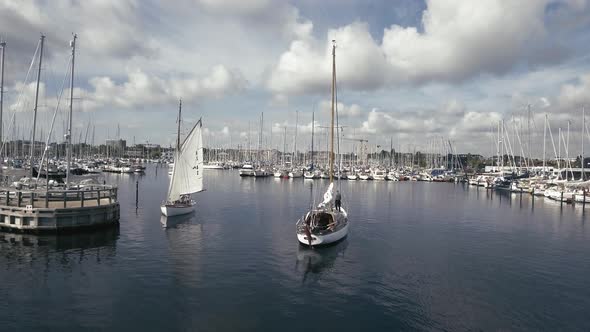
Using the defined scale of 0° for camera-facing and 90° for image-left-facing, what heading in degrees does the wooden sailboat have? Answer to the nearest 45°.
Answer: approximately 225°

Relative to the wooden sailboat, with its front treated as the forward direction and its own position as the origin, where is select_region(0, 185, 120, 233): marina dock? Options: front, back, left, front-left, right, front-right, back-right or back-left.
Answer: back-left
